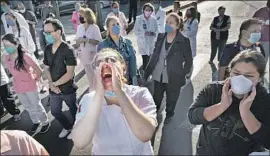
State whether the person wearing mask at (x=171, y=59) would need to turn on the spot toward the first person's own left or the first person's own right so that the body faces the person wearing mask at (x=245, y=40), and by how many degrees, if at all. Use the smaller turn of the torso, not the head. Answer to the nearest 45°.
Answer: approximately 90° to the first person's own left

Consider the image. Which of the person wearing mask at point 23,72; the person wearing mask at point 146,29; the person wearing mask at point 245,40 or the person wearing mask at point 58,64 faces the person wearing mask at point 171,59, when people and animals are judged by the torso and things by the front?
the person wearing mask at point 146,29

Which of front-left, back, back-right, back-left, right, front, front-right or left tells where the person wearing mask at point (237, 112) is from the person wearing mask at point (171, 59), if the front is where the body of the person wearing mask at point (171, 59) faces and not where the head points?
front-left

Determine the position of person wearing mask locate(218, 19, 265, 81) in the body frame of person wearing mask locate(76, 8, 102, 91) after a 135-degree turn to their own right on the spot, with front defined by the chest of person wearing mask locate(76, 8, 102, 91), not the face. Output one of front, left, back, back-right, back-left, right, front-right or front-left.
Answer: back-right

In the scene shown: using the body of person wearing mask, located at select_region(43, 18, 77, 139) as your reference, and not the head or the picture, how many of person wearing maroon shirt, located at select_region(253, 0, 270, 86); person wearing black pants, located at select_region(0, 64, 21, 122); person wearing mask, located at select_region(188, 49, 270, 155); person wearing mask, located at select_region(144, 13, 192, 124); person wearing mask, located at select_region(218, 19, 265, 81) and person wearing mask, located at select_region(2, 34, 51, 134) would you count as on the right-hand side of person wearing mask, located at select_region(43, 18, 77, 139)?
2

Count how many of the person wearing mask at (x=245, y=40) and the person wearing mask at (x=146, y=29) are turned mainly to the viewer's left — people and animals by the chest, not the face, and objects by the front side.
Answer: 0

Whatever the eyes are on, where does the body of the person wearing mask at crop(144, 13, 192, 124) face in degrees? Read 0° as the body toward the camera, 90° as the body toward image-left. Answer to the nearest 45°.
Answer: approximately 45°

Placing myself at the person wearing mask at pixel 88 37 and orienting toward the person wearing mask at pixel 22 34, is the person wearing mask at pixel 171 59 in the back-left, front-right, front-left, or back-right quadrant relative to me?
back-left

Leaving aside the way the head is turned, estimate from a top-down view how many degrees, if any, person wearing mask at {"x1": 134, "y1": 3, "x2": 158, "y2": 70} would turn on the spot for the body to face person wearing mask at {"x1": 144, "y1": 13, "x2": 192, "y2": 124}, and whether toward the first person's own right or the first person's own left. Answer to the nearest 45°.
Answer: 0° — they already face them

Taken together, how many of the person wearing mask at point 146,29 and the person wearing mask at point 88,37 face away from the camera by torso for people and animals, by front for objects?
0

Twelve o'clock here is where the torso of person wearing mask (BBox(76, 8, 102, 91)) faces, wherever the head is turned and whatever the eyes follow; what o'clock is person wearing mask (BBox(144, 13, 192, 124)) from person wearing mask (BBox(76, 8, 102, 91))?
person wearing mask (BBox(144, 13, 192, 124)) is roughly at 9 o'clock from person wearing mask (BBox(76, 8, 102, 91)).

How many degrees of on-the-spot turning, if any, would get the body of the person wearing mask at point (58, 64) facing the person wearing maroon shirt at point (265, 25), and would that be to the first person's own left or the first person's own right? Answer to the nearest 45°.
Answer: approximately 135° to the first person's own left

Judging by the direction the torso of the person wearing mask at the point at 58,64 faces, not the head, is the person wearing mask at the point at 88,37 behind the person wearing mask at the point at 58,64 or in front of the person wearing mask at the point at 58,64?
behind

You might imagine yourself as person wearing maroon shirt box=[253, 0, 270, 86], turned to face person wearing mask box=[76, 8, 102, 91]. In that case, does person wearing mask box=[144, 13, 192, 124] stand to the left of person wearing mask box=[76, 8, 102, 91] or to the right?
left
